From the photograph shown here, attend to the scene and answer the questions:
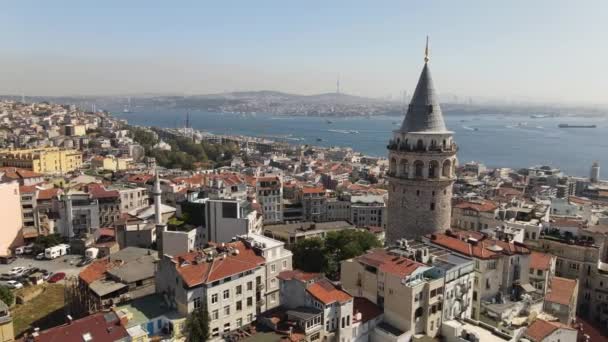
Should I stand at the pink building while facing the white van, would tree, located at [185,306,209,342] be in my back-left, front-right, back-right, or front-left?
front-right

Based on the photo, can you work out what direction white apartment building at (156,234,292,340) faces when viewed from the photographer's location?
facing the viewer and to the right of the viewer

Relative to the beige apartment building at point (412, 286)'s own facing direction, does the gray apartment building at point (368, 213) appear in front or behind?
behind

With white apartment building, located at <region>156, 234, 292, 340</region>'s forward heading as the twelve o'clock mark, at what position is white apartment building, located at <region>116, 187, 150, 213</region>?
white apartment building, located at <region>116, 187, 150, 213</region> is roughly at 7 o'clock from white apartment building, located at <region>156, 234, 292, 340</region>.

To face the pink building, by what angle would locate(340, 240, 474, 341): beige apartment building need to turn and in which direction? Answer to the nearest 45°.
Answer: approximately 135° to its right

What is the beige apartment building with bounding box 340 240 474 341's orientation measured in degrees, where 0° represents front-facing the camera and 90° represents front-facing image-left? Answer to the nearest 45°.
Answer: approximately 315°

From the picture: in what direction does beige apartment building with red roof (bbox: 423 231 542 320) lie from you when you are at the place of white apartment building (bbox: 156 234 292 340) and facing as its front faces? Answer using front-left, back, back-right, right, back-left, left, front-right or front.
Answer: front-left

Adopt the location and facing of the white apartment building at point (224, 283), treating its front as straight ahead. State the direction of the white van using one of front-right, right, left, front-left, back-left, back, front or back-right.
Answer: back

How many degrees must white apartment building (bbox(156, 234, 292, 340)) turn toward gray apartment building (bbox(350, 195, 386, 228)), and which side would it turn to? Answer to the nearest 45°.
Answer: approximately 90° to its left

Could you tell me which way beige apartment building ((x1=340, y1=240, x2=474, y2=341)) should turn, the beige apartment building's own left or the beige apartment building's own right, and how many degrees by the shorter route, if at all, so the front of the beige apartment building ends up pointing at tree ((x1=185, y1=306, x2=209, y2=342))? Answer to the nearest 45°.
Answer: approximately 90° to the beige apartment building's own right

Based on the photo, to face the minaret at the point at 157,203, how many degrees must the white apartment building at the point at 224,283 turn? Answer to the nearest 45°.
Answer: approximately 135° to its left

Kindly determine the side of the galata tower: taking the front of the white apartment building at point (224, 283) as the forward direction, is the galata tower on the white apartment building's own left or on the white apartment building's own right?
on the white apartment building's own left

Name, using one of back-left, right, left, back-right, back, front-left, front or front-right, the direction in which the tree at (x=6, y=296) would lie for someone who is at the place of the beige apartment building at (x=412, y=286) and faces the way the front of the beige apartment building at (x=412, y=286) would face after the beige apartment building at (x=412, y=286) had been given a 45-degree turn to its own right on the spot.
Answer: right

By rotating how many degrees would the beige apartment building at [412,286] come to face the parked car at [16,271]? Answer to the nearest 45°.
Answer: approximately 135° to its right
